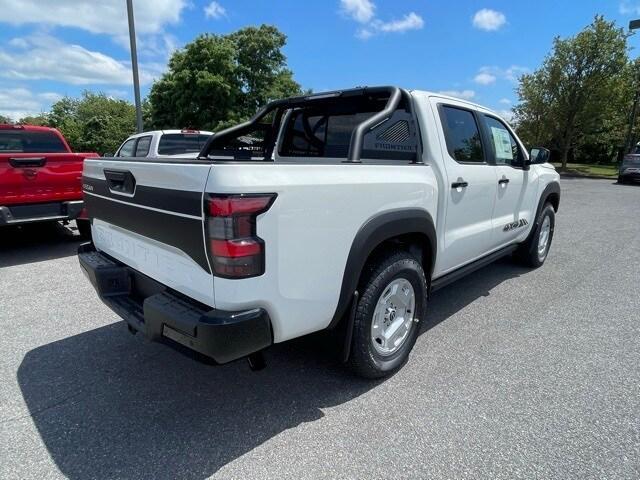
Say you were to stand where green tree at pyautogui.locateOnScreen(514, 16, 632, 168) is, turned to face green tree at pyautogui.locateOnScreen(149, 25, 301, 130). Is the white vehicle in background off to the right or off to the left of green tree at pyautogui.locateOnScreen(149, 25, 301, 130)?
left

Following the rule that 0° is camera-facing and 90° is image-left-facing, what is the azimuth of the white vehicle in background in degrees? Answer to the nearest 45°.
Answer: approximately 135°

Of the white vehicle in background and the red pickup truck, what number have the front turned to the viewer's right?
0

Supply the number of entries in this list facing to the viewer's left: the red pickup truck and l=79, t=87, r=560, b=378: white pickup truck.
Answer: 0

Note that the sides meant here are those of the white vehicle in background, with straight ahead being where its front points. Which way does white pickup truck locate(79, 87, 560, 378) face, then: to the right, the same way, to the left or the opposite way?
to the right

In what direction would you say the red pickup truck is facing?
away from the camera

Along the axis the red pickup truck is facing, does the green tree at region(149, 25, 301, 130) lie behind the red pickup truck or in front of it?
in front

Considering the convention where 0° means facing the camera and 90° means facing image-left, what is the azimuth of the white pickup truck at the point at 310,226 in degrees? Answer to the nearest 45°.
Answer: approximately 225°

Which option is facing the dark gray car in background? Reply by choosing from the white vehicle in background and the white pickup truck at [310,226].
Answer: the white pickup truck

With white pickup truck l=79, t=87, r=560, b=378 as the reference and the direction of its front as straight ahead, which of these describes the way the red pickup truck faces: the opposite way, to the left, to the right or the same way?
to the left
